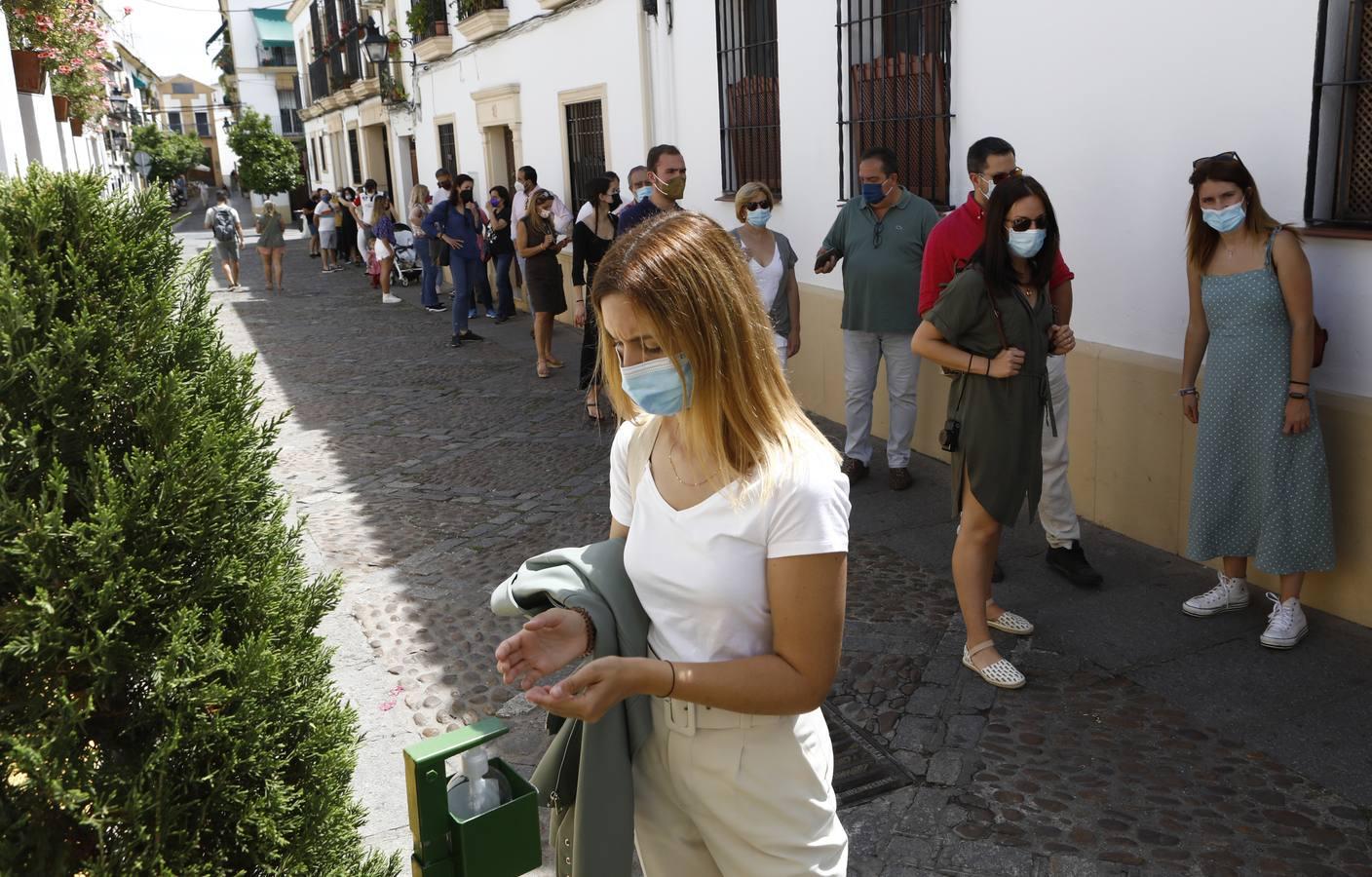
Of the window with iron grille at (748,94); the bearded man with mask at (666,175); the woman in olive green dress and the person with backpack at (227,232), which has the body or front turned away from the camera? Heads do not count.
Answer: the person with backpack

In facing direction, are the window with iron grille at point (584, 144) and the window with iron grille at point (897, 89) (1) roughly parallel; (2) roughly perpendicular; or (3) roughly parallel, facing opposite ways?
roughly parallel

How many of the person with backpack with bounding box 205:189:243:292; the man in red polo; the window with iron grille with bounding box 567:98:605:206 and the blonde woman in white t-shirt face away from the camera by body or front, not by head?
1

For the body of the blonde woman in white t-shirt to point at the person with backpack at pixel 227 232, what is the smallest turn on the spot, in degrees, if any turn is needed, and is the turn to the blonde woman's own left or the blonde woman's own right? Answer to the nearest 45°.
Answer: approximately 135° to the blonde woman's own right

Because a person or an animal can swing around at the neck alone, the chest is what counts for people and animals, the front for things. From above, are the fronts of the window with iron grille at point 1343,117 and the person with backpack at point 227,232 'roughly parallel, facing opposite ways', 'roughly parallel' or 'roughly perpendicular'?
roughly perpendicular

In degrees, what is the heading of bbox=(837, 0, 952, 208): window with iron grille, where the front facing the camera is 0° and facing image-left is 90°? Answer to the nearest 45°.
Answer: approximately 45°

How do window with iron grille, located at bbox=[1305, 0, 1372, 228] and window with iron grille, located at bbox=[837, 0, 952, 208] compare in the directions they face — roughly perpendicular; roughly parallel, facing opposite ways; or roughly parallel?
roughly parallel

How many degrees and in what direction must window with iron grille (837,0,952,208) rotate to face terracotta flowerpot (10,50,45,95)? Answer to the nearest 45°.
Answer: approximately 45° to its right

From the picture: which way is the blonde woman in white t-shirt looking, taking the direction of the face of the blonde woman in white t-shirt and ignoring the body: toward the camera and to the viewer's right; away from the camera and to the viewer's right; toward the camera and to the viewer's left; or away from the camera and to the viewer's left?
toward the camera and to the viewer's left

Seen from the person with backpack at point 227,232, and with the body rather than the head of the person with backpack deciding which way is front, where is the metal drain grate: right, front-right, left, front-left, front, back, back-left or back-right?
back

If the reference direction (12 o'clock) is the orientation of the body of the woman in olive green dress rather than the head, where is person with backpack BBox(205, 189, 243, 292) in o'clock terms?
The person with backpack is roughly at 6 o'clock from the woman in olive green dress.

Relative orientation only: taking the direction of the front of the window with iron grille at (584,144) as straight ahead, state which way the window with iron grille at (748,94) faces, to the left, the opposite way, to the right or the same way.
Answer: the same way

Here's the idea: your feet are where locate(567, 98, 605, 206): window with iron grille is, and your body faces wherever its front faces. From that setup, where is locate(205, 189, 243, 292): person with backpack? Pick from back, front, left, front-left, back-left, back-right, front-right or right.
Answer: right

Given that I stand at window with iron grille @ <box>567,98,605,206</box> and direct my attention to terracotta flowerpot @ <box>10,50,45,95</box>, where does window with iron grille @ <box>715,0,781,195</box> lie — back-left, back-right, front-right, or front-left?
front-left

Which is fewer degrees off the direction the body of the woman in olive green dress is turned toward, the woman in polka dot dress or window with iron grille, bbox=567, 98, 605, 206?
the woman in polka dot dress

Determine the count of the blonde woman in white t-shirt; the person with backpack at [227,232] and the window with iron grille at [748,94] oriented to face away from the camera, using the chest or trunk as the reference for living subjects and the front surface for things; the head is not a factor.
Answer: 1

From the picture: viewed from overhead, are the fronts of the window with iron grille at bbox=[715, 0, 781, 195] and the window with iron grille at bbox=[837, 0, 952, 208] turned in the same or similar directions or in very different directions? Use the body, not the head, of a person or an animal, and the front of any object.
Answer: same or similar directions

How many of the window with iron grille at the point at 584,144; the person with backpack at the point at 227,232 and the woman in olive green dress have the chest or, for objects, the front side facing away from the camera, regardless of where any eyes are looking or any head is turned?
1

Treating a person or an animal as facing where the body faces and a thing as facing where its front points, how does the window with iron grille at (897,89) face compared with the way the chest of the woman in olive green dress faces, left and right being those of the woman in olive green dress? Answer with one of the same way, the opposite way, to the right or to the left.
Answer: to the right

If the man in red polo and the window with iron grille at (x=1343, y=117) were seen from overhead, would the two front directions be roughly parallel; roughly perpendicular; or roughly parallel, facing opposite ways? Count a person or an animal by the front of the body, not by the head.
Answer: roughly perpendicular
